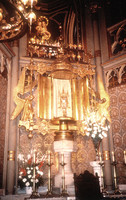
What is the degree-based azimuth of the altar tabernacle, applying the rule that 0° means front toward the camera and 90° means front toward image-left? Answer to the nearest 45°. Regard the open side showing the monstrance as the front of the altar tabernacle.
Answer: approximately 0°

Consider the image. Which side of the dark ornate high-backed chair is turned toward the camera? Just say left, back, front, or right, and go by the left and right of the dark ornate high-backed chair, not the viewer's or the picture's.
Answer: back

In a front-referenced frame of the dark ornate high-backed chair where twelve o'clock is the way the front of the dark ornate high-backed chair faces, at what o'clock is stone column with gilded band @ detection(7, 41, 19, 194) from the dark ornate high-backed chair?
The stone column with gilded band is roughly at 11 o'clock from the dark ornate high-backed chair.

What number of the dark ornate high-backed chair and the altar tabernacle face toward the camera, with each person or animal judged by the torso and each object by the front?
1

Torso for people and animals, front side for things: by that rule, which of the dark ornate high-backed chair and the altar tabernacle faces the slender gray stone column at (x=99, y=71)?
the dark ornate high-backed chair

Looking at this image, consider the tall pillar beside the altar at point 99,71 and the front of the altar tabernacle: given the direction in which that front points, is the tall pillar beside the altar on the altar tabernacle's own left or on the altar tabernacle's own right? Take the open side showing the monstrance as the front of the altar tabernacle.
on the altar tabernacle's own left

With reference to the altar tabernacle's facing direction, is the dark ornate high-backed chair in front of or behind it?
in front

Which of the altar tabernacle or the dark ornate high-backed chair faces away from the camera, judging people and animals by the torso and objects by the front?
the dark ornate high-backed chair

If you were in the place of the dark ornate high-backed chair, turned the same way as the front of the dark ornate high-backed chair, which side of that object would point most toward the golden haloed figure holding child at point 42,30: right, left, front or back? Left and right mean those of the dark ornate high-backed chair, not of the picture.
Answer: front

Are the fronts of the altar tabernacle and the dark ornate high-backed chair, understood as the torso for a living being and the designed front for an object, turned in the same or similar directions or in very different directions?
very different directions
